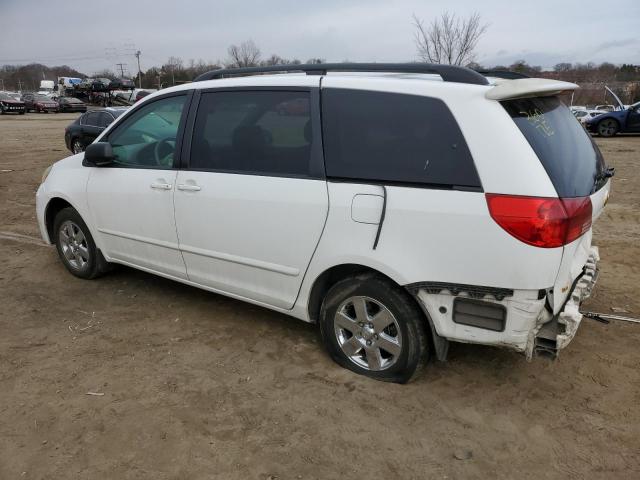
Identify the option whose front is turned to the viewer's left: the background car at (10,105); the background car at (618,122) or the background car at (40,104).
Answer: the background car at (618,122)

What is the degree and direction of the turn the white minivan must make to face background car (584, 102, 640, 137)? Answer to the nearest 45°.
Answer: approximately 90° to its right

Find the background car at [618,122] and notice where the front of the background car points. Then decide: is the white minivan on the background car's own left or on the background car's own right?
on the background car's own left

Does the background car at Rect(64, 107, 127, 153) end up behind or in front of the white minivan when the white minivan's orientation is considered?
in front

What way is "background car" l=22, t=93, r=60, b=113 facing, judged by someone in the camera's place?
facing the viewer and to the right of the viewer

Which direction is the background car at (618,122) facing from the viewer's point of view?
to the viewer's left

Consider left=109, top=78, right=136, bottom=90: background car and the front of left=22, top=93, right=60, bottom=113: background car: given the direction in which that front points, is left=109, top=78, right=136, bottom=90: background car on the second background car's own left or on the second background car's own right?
on the second background car's own left

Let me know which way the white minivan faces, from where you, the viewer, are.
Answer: facing away from the viewer and to the left of the viewer

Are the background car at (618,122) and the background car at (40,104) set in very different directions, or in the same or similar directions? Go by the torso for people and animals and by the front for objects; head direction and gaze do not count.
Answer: very different directions

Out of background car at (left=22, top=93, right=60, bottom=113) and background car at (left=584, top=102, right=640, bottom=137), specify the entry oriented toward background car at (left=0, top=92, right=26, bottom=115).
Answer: background car at (left=584, top=102, right=640, bottom=137)

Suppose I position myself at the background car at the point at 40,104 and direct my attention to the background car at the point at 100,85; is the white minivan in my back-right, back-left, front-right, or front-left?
back-right

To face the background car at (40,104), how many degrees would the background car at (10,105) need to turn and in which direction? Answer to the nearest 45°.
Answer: approximately 90° to its left

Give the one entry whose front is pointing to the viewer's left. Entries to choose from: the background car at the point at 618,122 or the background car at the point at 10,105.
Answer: the background car at the point at 618,122

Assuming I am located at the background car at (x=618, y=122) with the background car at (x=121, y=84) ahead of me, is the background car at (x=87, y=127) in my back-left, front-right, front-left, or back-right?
front-left

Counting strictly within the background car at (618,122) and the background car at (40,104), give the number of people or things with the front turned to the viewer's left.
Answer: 1
